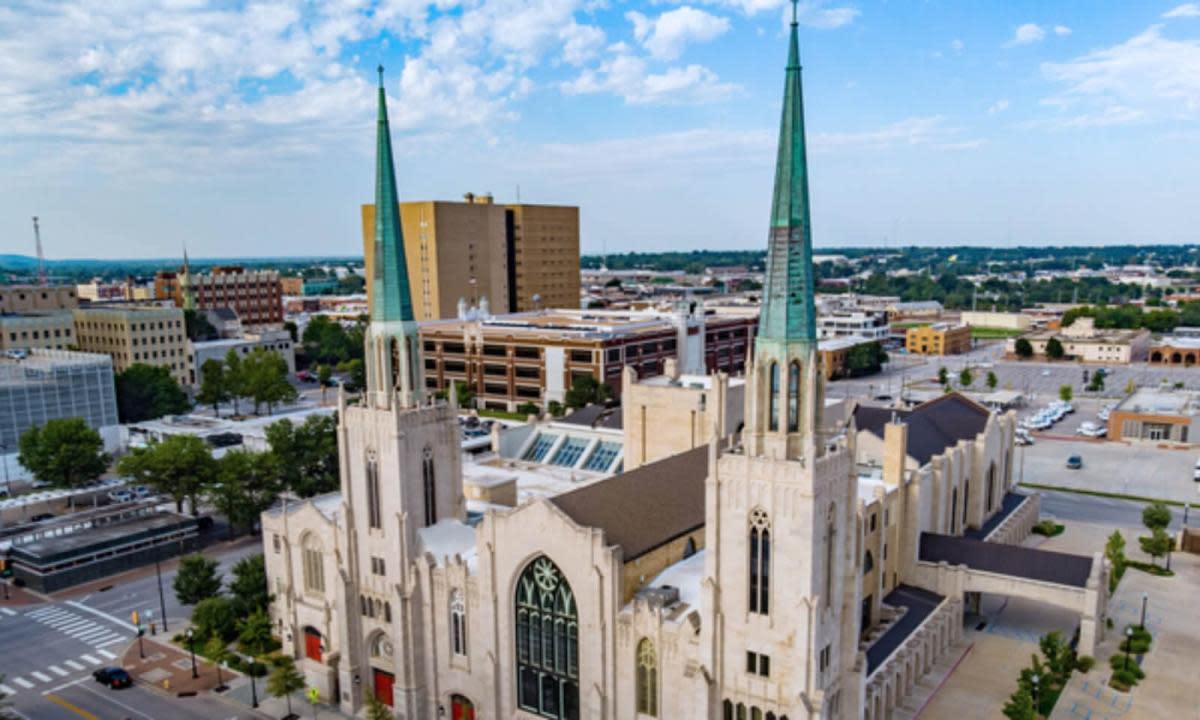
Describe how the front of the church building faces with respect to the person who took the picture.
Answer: facing the viewer and to the left of the viewer

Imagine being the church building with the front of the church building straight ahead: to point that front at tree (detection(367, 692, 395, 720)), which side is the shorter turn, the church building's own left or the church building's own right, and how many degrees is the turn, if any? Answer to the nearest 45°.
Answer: approximately 45° to the church building's own right
